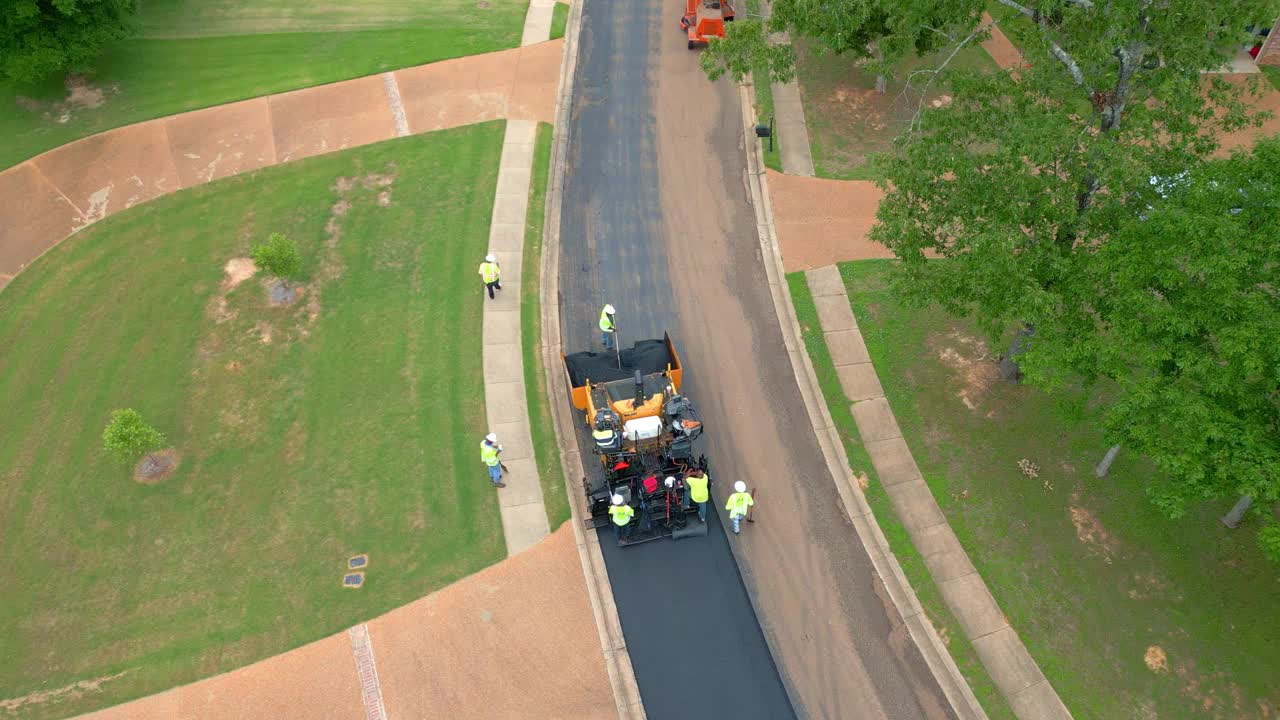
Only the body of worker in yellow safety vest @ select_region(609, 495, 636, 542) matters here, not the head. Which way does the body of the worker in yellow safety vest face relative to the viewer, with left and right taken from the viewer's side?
facing away from the viewer

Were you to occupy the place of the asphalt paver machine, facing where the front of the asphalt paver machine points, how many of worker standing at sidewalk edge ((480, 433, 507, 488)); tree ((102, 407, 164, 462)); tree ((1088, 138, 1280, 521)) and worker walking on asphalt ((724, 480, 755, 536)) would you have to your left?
2

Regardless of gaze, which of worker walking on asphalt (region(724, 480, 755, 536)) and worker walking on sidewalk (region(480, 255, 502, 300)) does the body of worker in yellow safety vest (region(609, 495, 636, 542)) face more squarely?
the worker walking on sidewalk

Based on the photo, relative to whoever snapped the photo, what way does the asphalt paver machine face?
facing away from the viewer

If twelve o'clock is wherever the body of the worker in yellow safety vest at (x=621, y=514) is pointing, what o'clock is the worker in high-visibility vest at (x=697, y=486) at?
The worker in high-visibility vest is roughly at 2 o'clock from the worker in yellow safety vest.

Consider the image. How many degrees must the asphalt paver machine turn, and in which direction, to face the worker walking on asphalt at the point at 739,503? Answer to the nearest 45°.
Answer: approximately 135° to its right
